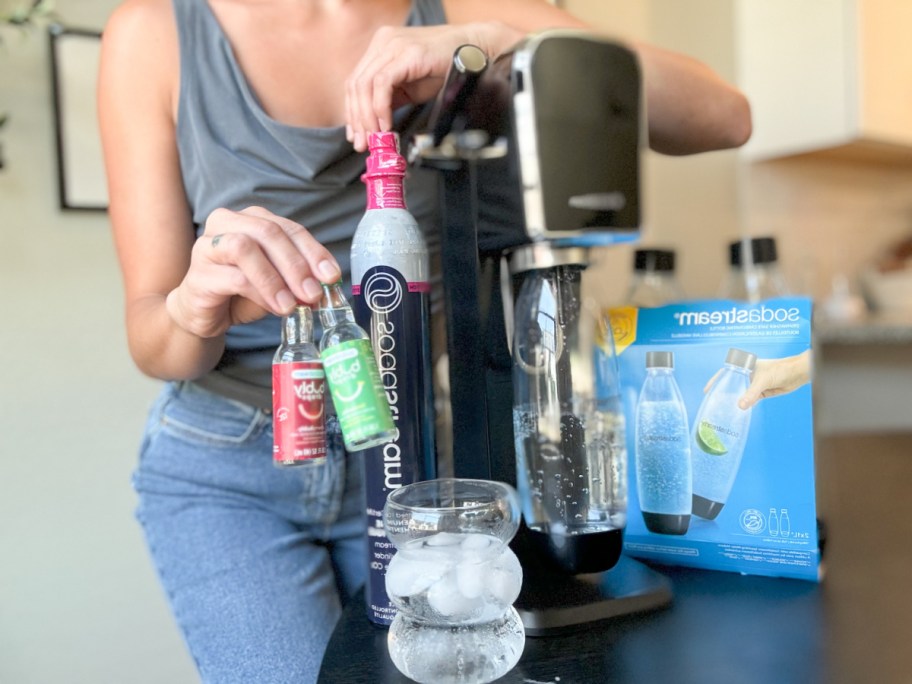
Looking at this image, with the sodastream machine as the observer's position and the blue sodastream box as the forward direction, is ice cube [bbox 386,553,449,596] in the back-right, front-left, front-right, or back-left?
back-right

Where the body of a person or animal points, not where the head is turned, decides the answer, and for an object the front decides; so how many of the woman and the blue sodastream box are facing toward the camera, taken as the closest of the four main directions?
2

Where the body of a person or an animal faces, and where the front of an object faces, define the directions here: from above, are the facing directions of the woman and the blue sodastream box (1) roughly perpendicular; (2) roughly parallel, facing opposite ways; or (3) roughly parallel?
roughly parallel

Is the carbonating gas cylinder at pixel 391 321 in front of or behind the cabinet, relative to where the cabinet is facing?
in front

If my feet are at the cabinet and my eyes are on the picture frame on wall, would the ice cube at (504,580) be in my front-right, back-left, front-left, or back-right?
front-left

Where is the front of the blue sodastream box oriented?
toward the camera

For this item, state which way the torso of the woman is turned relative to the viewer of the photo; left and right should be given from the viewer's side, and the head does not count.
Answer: facing the viewer
